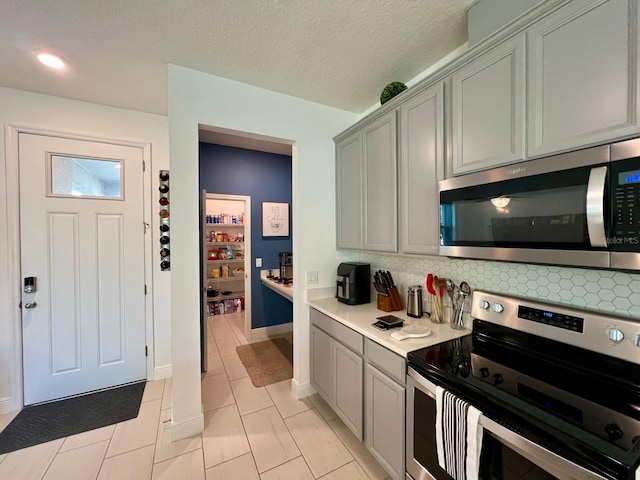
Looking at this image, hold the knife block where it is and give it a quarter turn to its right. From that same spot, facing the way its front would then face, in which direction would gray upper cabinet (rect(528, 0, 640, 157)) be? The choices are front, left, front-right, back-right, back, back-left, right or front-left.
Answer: back

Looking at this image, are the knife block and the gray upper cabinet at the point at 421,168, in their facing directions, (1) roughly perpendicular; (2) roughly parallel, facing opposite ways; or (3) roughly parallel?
roughly parallel

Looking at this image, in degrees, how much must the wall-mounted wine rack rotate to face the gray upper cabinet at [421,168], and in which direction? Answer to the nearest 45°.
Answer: approximately 45° to its left

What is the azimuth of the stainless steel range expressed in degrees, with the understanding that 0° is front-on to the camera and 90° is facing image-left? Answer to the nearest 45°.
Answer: approximately 45°

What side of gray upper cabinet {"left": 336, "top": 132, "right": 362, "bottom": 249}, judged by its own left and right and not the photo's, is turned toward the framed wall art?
right

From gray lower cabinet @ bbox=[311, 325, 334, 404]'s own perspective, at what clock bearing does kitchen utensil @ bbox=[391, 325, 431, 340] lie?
The kitchen utensil is roughly at 9 o'clock from the gray lower cabinet.

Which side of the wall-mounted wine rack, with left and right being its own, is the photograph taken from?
front

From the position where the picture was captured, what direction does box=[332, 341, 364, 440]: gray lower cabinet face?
facing the viewer and to the left of the viewer

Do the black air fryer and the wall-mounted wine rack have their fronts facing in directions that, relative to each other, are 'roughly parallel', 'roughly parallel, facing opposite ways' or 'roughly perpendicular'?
roughly perpendicular

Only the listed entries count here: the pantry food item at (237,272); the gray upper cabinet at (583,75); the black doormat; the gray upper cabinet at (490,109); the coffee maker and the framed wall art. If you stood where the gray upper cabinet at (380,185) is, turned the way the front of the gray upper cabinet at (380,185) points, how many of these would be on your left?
2

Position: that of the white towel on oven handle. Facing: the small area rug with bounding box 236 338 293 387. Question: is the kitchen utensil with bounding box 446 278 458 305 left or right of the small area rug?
right

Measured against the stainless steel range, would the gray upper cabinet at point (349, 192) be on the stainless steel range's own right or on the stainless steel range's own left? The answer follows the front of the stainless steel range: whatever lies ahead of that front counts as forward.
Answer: on the stainless steel range's own right

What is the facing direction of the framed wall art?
toward the camera

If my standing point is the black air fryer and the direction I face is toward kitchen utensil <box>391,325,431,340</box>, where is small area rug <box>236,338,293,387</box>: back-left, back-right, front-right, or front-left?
back-right

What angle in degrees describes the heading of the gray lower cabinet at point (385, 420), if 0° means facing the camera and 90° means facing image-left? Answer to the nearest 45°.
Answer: approximately 45°

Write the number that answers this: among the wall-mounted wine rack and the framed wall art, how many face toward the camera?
2

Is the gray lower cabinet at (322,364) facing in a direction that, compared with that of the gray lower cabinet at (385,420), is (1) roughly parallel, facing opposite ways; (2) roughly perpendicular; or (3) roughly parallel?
roughly parallel

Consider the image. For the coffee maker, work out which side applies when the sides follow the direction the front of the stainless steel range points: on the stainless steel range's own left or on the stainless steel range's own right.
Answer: on the stainless steel range's own right

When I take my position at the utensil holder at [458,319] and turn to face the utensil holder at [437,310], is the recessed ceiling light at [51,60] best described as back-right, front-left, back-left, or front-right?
front-left

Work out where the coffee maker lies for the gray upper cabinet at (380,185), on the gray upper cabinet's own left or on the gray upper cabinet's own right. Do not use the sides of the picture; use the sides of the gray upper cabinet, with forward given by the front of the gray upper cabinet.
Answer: on the gray upper cabinet's own right

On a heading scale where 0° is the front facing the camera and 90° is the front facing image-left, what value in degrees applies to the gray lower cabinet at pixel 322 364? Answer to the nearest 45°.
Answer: approximately 45°

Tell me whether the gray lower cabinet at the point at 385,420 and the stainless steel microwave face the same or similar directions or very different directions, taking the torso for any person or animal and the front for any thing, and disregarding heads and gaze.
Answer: same or similar directions
